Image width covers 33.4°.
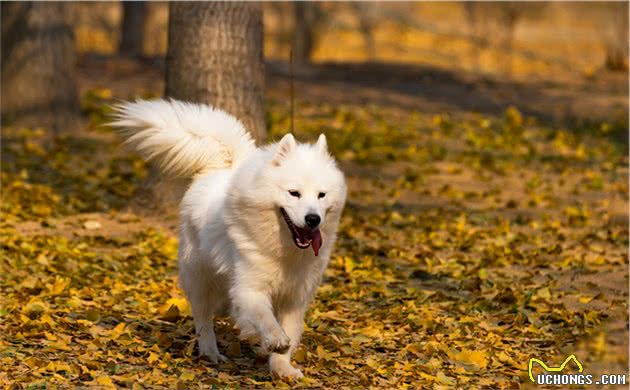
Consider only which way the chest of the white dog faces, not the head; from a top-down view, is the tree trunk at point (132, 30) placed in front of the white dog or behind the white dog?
behind

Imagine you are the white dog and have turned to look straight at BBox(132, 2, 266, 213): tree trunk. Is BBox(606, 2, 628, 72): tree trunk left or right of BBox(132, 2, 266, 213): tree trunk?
right

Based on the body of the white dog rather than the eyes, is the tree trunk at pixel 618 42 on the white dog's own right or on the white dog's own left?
on the white dog's own left

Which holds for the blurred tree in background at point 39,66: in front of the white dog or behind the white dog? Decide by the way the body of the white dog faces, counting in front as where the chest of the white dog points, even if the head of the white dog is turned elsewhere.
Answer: behind

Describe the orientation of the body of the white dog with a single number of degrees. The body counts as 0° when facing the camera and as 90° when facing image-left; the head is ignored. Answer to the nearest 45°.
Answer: approximately 315°

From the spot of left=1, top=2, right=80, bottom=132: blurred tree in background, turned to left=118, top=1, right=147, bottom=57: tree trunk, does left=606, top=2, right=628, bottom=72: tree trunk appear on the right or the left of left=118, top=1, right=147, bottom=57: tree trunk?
right

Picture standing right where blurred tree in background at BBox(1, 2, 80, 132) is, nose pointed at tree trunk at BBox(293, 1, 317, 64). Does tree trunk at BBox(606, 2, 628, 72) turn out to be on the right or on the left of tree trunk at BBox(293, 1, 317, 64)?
right

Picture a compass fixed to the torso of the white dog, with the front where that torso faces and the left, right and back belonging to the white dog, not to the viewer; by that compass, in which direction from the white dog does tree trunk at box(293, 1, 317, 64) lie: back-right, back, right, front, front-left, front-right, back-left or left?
back-left

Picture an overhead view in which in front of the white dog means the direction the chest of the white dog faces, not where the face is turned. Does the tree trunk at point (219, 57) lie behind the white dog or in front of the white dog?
behind

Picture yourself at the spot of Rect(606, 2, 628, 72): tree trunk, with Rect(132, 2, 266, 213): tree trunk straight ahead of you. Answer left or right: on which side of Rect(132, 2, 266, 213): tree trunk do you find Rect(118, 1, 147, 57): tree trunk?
right
